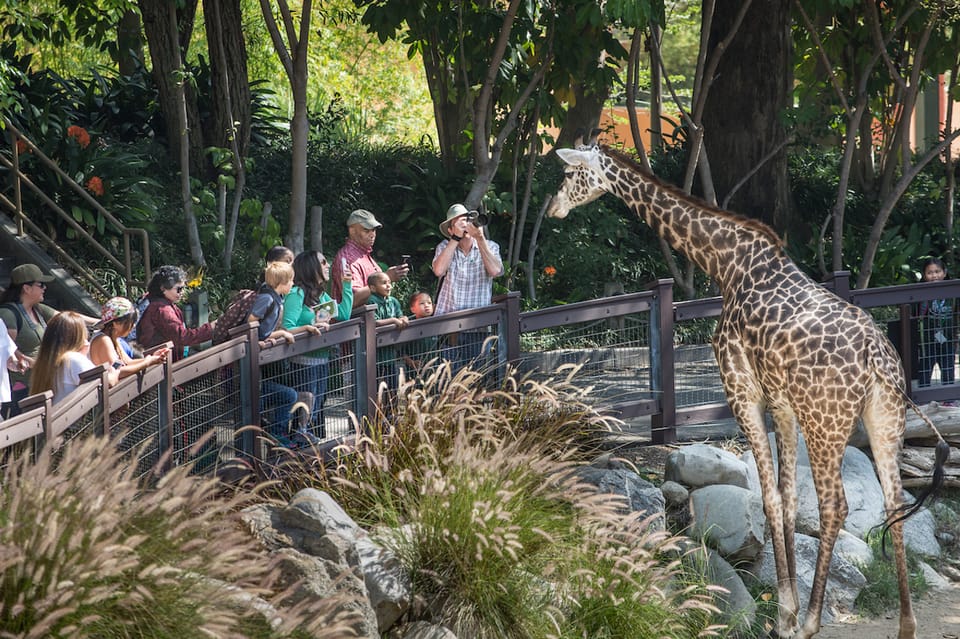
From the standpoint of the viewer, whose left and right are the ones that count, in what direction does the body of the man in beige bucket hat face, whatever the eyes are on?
facing the viewer and to the right of the viewer

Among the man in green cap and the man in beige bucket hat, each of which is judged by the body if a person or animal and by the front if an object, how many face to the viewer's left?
0

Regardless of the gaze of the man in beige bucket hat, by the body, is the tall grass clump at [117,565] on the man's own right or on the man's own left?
on the man's own right

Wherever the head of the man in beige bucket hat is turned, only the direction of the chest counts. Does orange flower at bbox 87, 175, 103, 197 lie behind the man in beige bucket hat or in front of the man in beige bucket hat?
behind

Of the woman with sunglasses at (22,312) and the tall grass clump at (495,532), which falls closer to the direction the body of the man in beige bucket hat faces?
the tall grass clump

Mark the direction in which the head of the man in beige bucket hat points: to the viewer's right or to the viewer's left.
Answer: to the viewer's right

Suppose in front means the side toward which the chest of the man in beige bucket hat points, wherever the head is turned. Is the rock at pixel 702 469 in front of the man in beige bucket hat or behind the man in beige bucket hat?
in front

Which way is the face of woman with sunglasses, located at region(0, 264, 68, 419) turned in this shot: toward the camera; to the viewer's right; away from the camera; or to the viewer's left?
to the viewer's right

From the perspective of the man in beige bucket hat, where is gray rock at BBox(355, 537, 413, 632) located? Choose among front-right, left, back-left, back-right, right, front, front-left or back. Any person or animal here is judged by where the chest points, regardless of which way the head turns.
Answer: front-right
